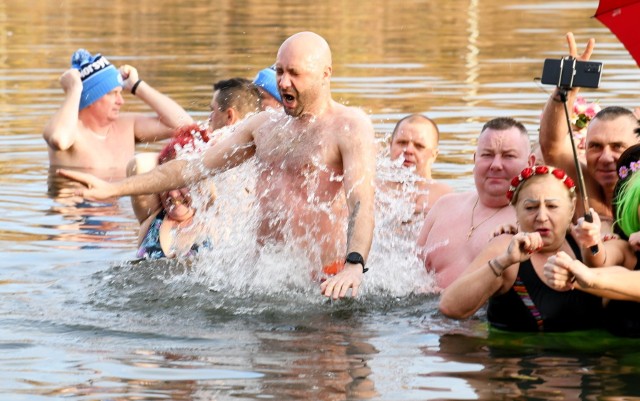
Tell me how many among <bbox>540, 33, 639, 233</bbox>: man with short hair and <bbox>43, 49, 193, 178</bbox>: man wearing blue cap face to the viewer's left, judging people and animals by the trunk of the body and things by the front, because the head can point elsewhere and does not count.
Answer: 0

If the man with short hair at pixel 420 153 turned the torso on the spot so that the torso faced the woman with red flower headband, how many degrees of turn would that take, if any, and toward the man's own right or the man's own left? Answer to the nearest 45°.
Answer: approximately 45° to the man's own left

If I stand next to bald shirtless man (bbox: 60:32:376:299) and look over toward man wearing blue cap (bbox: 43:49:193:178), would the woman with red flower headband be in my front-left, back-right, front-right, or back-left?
back-right

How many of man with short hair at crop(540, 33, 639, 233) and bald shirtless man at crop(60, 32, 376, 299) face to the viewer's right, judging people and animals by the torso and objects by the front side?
0

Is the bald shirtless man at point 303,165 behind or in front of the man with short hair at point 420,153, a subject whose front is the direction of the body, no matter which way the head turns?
in front

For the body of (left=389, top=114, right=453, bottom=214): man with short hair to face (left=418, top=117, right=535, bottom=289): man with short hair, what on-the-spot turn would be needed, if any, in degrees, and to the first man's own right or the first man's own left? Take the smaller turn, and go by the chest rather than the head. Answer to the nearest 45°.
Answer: approximately 45° to the first man's own left

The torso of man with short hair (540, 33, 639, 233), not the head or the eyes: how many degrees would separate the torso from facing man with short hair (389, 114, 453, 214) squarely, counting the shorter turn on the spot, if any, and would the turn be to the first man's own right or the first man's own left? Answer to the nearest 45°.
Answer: approximately 135° to the first man's own right

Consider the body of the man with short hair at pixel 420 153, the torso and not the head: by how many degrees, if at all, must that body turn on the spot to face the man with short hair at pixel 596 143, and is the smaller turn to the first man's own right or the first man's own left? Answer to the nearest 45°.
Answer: approximately 90° to the first man's own left

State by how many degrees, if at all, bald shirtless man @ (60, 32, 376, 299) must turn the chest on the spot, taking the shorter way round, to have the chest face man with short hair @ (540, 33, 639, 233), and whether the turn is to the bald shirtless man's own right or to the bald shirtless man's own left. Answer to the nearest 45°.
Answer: approximately 135° to the bald shirtless man's own left

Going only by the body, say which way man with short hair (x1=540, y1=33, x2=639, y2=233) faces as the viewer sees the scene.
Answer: toward the camera
